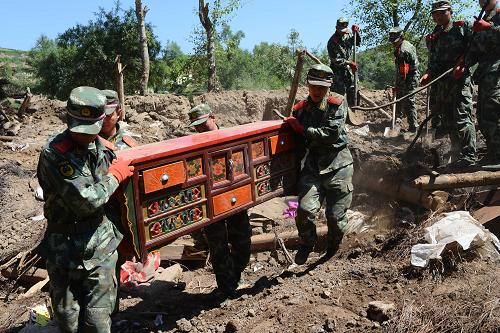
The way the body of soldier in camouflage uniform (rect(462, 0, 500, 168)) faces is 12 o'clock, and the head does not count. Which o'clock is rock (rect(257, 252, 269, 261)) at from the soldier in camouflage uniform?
The rock is roughly at 11 o'clock from the soldier in camouflage uniform.

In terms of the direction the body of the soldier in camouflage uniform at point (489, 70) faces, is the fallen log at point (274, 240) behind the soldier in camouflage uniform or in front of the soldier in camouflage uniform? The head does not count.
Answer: in front

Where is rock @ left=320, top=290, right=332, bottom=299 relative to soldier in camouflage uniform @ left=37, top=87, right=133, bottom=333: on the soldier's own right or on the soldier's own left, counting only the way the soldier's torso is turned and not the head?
on the soldier's own left

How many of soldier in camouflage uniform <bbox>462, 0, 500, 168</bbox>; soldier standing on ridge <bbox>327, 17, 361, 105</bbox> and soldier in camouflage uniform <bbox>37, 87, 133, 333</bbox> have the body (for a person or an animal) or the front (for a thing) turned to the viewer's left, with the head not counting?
1

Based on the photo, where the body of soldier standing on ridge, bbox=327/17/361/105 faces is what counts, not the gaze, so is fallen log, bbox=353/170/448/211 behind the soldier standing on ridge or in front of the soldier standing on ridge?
in front

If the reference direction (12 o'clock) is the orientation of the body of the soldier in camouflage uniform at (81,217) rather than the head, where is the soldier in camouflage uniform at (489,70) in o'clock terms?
the soldier in camouflage uniform at (489,70) is roughly at 10 o'clock from the soldier in camouflage uniform at (81,217).

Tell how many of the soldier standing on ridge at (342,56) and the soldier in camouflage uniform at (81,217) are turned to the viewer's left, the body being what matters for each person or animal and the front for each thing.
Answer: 0

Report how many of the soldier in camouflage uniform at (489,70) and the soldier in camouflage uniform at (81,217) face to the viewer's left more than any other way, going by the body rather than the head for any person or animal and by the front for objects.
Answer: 1

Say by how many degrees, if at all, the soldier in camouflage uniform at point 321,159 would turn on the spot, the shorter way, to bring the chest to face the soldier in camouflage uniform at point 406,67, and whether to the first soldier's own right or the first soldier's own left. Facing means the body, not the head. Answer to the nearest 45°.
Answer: approximately 135° to the first soldier's own right

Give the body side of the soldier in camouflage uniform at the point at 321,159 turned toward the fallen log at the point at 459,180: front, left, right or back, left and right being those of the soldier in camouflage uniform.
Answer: back

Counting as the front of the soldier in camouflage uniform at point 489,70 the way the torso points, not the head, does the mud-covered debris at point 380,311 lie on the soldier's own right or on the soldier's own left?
on the soldier's own left

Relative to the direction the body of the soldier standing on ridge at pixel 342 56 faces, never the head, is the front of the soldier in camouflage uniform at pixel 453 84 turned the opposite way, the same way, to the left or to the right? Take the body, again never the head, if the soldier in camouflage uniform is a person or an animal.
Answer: to the right

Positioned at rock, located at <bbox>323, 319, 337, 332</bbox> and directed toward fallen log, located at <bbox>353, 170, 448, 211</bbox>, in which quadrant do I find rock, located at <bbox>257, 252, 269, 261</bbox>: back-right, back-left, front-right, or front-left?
front-left

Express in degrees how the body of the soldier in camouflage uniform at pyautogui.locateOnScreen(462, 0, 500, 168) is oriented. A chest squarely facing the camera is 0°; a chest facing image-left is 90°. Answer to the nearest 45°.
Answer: approximately 90°
